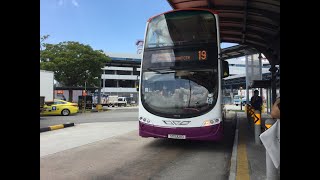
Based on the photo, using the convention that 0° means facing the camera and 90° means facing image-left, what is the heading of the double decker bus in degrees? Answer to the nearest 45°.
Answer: approximately 0°

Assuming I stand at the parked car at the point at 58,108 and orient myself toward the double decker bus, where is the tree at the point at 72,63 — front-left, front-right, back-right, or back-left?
back-left

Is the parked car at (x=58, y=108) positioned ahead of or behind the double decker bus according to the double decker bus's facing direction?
behind

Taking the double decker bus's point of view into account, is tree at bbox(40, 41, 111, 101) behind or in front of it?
behind
